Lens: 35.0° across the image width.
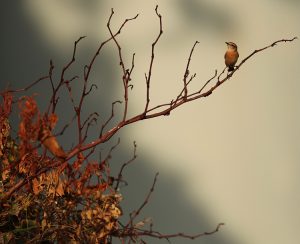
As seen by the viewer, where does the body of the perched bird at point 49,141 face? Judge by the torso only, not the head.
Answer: to the viewer's left

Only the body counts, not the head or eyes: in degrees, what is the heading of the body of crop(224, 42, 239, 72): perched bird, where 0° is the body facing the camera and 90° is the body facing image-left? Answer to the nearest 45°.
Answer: approximately 45°
